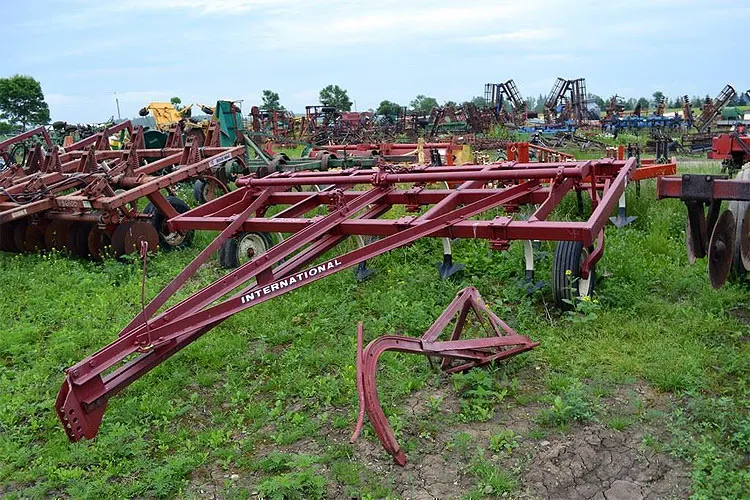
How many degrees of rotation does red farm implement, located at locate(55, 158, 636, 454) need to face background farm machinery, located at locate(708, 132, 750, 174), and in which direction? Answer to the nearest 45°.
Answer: approximately 180°

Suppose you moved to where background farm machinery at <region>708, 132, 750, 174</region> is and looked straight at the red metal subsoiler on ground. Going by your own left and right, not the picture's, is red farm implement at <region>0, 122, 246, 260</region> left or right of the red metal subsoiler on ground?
right

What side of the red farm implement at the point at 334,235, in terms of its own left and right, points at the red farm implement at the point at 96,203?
right

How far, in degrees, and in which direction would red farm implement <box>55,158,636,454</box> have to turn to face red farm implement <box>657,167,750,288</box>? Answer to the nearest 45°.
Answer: approximately 135° to its left
